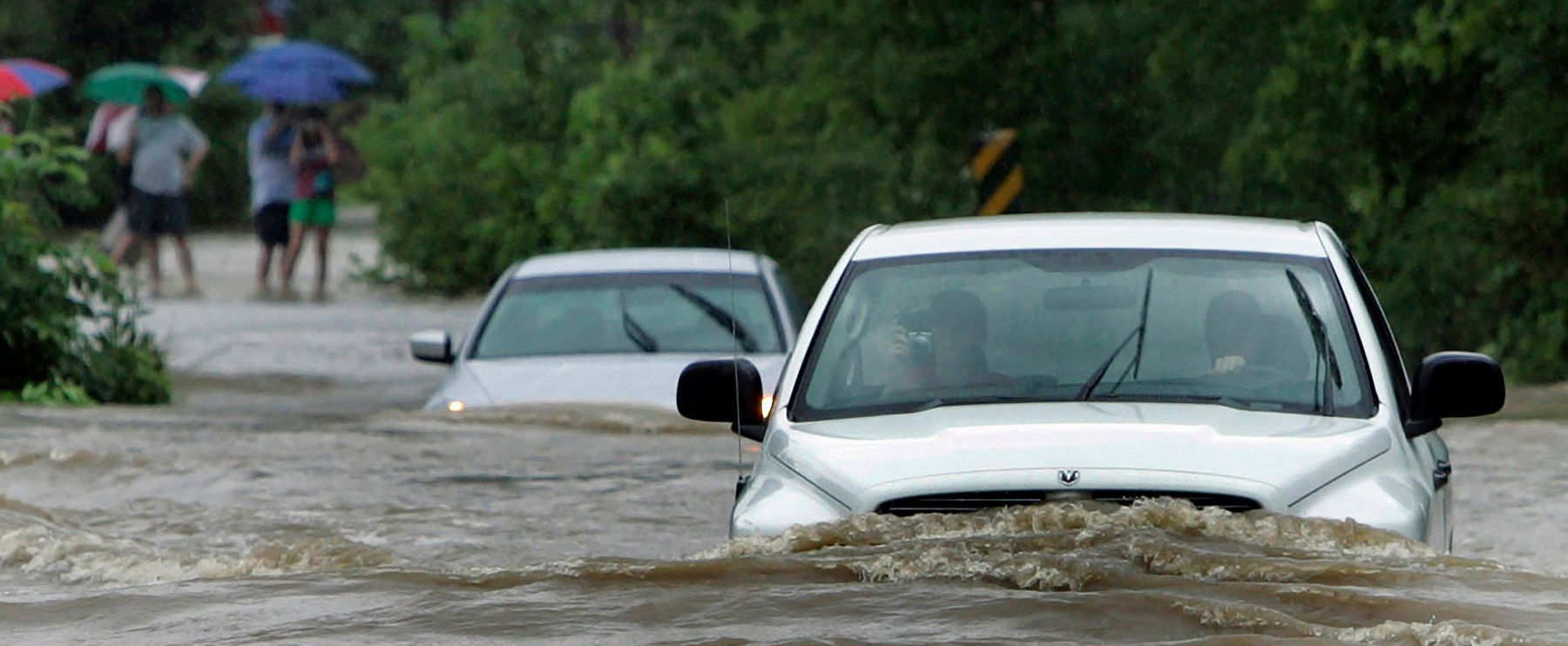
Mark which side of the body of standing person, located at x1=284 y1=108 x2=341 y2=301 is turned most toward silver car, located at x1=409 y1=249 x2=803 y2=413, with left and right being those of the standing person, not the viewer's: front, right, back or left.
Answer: front

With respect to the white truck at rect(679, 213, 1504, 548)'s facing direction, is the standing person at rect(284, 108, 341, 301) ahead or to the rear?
to the rear

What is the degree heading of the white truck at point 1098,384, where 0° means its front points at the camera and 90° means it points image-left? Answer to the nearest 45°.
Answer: approximately 0°

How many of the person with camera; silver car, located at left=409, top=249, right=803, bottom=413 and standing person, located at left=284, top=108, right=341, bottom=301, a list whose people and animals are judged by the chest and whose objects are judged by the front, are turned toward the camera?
3

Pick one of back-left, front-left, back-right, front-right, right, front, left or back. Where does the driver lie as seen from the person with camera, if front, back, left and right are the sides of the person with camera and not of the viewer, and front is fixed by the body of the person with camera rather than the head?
left

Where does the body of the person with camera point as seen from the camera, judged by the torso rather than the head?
toward the camera

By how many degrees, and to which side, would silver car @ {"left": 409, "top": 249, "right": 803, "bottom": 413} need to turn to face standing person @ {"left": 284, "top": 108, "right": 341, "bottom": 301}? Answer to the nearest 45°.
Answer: approximately 180°

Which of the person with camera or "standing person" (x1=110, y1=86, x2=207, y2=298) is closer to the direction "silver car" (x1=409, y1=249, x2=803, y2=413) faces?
the person with camera
